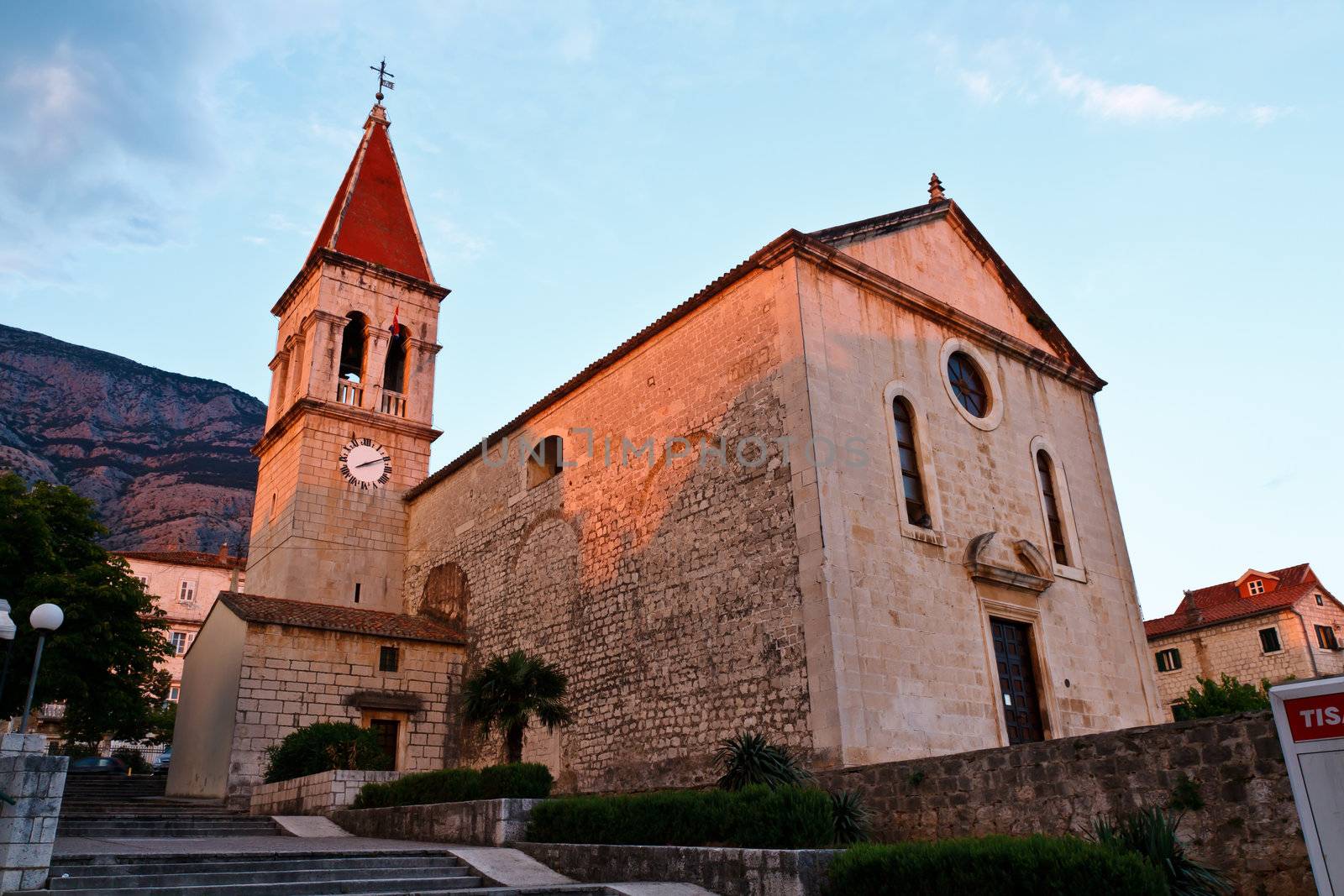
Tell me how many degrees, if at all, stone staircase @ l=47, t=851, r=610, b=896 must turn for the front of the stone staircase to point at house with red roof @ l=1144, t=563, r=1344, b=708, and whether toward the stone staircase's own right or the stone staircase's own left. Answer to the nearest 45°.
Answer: approximately 135° to the stone staircase's own left

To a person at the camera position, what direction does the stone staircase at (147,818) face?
facing the viewer

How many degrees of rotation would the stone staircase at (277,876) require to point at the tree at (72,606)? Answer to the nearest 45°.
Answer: approximately 180°

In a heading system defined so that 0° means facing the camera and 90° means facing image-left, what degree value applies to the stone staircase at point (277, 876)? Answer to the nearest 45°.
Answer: approximately 0°

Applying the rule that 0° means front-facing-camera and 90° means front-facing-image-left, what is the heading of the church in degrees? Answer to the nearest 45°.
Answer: approximately 315°

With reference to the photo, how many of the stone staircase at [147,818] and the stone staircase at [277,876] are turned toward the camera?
2

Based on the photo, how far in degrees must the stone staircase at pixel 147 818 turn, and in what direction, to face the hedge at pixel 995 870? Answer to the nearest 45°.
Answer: approximately 45° to its left

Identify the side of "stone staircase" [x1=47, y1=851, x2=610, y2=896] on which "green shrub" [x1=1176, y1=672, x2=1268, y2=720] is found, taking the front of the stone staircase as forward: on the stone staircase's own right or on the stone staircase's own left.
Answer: on the stone staircase's own left

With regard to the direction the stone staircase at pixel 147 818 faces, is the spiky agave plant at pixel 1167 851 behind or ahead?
ahead

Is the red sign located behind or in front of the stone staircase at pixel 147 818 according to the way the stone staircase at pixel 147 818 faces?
in front

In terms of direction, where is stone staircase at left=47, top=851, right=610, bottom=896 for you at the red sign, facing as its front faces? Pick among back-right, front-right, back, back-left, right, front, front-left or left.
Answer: right

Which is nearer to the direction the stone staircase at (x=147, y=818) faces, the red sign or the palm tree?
the red sign

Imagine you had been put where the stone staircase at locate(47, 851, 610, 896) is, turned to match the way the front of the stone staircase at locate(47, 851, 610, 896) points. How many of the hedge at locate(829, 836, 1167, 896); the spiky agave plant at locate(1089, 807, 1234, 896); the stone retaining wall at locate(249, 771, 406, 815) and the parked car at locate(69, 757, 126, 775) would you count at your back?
2

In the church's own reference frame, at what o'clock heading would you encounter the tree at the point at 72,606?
The tree is roughly at 5 o'clock from the church.

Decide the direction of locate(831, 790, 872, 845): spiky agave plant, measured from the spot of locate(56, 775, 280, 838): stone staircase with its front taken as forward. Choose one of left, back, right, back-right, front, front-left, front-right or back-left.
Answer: front-left

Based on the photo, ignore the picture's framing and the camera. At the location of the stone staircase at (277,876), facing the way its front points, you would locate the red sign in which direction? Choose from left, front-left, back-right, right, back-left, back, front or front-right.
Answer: front-left

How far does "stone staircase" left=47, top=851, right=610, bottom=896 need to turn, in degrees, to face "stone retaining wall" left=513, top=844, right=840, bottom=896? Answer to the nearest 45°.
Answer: approximately 45° to its left
